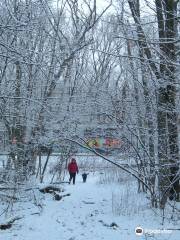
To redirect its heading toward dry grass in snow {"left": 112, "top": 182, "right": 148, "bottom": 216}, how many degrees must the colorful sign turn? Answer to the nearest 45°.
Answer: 0° — it already faces it

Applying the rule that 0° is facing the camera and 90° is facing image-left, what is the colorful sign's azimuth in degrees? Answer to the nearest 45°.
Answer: approximately 0°
